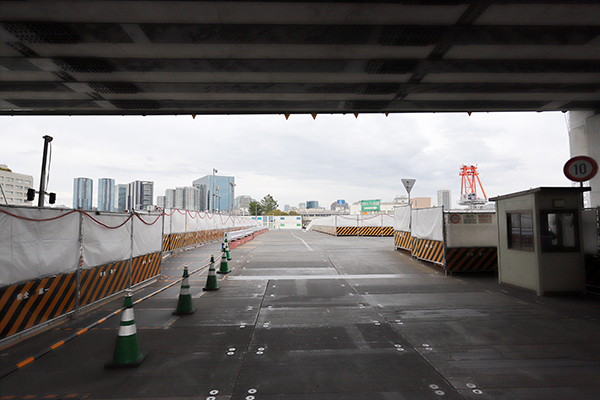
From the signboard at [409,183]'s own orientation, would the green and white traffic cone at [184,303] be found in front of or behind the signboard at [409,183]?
behind

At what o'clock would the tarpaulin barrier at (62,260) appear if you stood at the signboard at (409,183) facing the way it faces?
The tarpaulin barrier is roughly at 7 o'clock from the signboard.

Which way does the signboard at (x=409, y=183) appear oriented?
away from the camera

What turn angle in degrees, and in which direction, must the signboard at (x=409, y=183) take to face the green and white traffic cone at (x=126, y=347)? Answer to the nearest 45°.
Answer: approximately 180°

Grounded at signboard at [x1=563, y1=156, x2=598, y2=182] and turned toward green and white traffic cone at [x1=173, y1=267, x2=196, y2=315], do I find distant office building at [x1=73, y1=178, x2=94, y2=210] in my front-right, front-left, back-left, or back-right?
front-right

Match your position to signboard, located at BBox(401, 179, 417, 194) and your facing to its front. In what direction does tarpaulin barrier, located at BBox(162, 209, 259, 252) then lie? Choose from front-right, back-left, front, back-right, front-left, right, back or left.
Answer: left

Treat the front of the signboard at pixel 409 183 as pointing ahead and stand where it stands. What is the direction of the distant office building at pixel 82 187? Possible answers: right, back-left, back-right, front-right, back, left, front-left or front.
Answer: left

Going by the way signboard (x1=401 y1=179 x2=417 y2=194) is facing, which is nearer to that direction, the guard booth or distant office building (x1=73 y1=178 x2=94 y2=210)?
the distant office building
